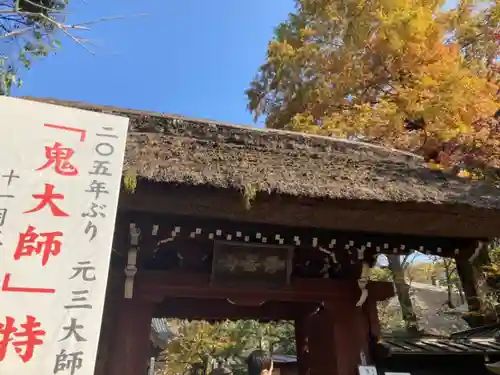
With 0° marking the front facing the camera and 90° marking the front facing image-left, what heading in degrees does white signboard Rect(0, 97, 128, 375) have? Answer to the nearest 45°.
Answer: approximately 0°

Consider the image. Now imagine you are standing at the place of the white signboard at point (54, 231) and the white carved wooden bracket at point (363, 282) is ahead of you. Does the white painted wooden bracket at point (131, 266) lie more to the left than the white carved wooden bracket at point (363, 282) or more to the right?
left

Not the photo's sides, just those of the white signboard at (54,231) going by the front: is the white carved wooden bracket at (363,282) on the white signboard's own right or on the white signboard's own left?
on the white signboard's own left

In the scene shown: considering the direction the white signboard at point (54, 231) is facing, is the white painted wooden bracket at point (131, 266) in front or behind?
behind
